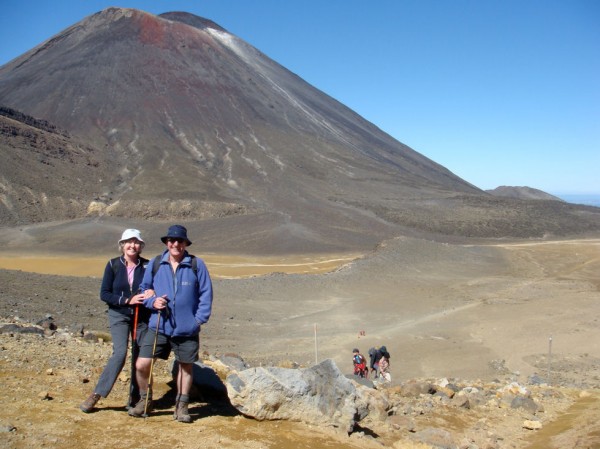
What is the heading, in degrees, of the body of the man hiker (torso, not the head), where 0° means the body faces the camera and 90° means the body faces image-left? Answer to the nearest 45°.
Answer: approximately 0°

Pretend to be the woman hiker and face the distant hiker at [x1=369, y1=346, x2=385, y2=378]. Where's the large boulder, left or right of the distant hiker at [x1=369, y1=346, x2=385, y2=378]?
right

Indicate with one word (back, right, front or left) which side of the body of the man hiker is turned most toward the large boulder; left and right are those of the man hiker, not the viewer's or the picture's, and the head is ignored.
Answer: left

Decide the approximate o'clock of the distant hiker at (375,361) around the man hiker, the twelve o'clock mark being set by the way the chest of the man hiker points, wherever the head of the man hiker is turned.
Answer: The distant hiker is roughly at 7 o'clock from the man hiker.

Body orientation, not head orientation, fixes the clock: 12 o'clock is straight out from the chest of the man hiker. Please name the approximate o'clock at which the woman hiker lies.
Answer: The woman hiker is roughly at 4 o'clock from the man hiker.
